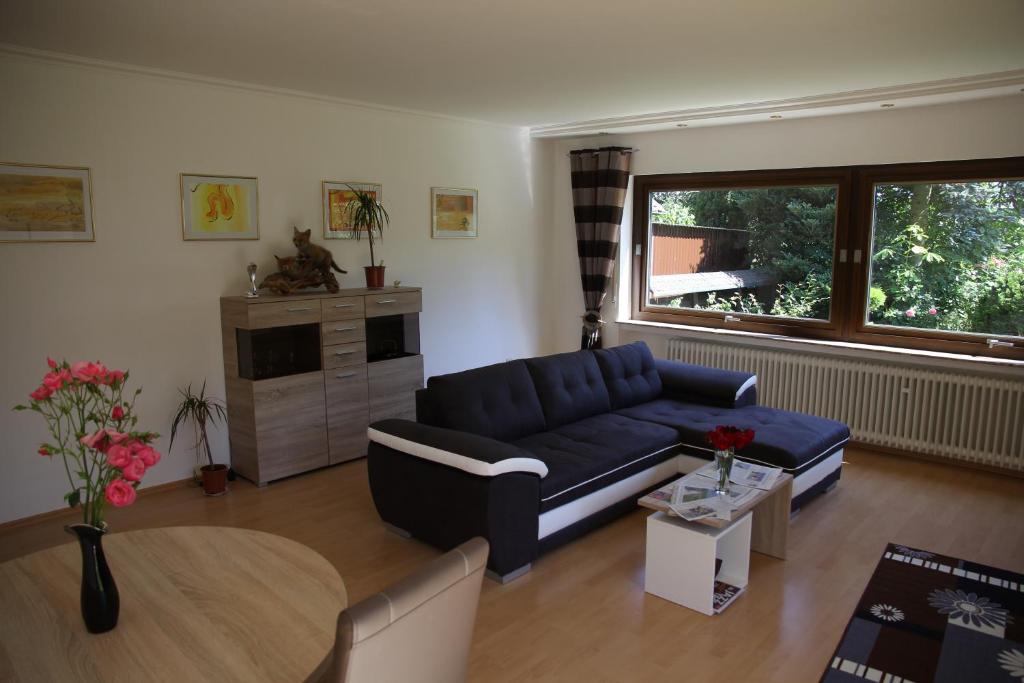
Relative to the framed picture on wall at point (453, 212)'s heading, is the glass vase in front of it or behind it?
in front

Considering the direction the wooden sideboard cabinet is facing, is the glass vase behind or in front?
in front

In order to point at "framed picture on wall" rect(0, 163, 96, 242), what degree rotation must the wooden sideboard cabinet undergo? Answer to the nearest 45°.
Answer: approximately 135° to its right

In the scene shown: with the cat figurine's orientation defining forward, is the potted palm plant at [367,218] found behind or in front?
behind

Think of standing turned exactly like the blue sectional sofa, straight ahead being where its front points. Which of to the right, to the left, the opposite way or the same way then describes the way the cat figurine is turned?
to the right

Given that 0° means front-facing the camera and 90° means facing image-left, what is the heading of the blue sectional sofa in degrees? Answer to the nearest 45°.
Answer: approximately 315°

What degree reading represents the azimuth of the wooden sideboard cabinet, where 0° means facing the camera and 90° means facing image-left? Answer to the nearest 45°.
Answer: approximately 315°

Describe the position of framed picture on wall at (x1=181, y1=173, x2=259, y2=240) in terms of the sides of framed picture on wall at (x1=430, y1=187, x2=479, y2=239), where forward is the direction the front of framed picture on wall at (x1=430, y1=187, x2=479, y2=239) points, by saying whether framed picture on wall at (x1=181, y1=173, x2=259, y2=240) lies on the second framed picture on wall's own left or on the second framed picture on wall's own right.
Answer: on the second framed picture on wall's own right

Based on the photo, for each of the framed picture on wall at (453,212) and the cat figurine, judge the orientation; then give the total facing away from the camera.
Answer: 0

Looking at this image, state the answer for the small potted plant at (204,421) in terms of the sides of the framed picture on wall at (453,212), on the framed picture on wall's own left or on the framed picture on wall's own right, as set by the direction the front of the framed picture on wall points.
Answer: on the framed picture on wall's own right

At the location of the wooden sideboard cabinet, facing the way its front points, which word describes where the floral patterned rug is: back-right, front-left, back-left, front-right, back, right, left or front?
front

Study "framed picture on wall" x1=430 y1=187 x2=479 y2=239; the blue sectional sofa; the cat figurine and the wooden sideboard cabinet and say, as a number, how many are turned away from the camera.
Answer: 0

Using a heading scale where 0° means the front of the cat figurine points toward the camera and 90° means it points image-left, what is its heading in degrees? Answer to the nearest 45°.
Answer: approximately 45°

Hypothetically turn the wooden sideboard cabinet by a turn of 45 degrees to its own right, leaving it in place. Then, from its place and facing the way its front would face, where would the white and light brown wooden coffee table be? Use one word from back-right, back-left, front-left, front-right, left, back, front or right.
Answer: front-left

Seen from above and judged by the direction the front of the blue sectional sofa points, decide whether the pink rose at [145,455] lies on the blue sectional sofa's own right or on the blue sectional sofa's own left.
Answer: on the blue sectional sofa's own right
